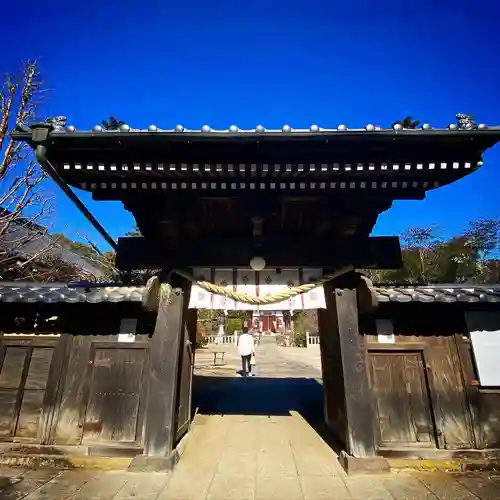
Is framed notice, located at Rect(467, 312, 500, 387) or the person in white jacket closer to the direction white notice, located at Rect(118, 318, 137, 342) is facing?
the framed notice

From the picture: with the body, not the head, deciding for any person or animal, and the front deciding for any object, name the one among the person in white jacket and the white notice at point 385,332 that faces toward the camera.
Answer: the white notice

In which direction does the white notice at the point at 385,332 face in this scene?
toward the camera

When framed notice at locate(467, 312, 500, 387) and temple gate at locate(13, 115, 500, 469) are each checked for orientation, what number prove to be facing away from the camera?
0

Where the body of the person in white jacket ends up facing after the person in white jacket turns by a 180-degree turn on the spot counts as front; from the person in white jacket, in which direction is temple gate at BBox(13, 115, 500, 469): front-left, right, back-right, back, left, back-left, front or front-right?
front

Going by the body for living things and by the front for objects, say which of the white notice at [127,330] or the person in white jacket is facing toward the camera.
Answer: the white notice

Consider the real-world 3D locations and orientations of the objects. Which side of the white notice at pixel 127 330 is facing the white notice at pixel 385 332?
left

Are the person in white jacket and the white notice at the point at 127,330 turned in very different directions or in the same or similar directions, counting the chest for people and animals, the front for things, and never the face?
very different directions

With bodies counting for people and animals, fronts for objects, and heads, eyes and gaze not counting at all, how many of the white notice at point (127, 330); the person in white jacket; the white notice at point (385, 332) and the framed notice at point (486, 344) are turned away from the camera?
1

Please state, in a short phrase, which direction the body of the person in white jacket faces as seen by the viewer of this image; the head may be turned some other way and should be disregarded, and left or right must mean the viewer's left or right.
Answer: facing away from the viewer

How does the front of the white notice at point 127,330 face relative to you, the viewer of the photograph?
facing the viewer

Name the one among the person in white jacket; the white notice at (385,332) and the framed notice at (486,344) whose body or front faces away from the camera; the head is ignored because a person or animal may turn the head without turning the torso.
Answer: the person in white jacket

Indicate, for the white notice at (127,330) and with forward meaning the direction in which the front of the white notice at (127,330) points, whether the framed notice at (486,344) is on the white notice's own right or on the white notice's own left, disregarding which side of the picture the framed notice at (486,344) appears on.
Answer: on the white notice's own left

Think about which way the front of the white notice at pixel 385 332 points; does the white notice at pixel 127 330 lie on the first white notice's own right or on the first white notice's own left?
on the first white notice's own right

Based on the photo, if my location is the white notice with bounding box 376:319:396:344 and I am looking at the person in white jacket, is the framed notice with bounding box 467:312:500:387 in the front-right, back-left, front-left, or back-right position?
back-right
